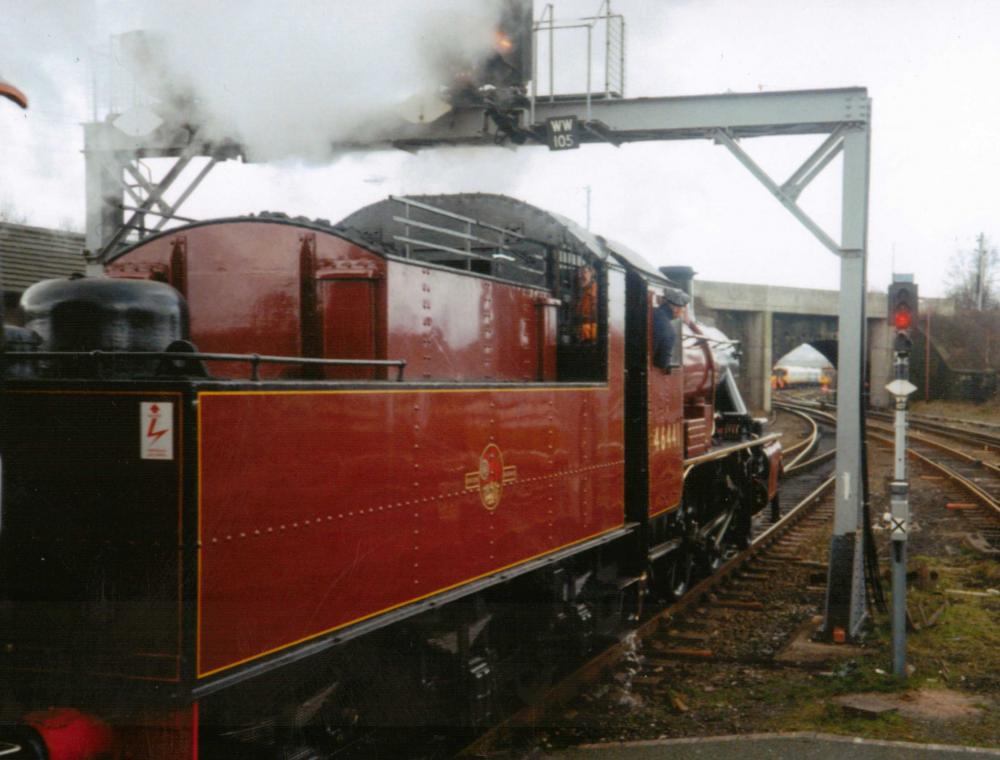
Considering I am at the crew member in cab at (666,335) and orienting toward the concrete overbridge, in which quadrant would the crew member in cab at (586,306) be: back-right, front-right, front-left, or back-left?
back-left

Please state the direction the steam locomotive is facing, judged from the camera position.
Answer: facing away from the viewer and to the right of the viewer
